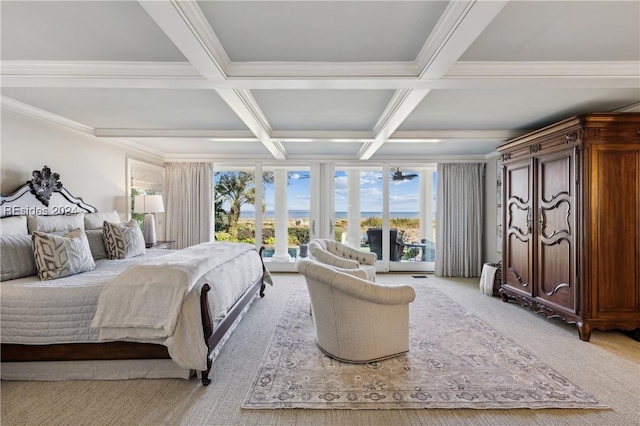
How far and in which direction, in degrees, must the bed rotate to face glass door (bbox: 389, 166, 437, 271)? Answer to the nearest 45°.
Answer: approximately 45° to its left

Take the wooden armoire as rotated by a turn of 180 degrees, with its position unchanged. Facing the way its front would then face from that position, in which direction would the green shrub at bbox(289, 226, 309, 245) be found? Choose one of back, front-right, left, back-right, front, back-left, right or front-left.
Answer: back-left

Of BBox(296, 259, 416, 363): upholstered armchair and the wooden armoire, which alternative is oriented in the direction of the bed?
the wooden armoire

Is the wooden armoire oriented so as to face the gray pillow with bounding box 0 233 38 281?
yes

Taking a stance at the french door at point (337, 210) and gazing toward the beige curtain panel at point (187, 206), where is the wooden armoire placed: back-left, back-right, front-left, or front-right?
back-left

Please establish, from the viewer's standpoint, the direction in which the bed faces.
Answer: facing the viewer and to the right of the viewer

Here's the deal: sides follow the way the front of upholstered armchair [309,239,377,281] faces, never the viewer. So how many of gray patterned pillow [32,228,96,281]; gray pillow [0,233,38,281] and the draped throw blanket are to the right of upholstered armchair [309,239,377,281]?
3

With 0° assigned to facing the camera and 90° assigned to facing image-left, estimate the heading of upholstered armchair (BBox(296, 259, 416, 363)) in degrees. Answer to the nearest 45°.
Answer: approximately 225°

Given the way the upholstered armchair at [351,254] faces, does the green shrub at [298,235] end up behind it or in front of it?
behind

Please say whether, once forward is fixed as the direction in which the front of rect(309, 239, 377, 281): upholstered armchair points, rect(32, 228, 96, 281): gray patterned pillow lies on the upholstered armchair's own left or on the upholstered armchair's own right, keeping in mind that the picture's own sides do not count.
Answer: on the upholstered armchair's own right

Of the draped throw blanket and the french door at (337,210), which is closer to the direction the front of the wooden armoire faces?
the draped throw blanket
